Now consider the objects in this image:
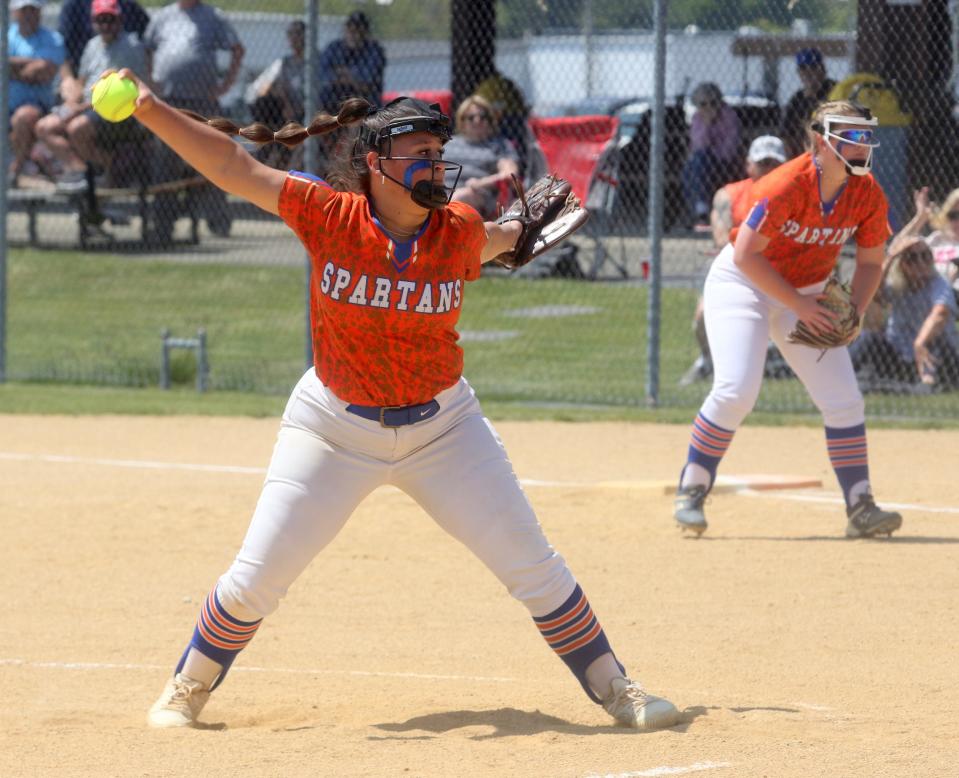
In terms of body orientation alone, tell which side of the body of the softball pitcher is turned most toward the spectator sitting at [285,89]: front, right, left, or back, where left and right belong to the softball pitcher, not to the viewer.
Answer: back

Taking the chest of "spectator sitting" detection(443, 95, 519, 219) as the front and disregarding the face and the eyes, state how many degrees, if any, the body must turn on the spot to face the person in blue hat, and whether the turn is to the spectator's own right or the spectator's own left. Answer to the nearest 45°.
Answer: approximately 90° to the spectator's own left

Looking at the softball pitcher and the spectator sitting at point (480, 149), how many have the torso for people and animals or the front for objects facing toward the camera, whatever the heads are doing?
2

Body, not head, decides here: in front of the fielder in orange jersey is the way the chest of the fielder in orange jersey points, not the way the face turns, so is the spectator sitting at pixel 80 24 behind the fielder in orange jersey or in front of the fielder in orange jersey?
behind

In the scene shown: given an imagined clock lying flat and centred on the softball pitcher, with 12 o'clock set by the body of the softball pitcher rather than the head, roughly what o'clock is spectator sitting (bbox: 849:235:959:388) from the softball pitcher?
The spectator sitting is roughly at 7 o'clock from the softball pitcher.

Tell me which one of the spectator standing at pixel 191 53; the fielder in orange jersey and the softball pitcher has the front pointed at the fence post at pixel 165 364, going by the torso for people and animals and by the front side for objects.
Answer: the spectator standing

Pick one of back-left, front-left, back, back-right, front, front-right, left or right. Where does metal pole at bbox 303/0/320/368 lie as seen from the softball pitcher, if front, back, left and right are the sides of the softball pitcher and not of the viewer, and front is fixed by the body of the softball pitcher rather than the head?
back

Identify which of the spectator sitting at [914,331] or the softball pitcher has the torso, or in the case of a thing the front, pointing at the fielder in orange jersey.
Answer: the spectator sitting

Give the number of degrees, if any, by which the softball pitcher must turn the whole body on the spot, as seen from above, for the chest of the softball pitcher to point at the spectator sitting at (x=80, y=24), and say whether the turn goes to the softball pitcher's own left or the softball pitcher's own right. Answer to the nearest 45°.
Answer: approximately 180°
